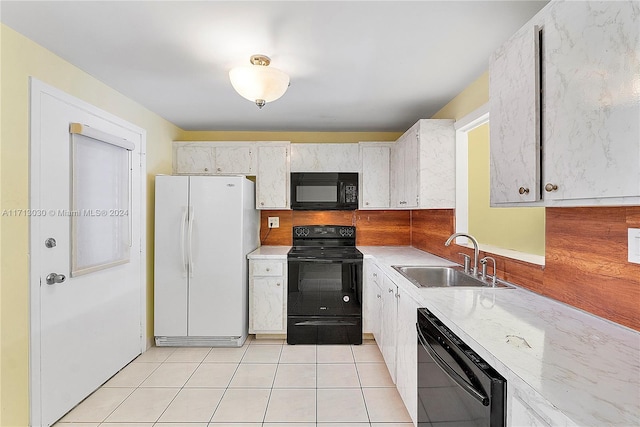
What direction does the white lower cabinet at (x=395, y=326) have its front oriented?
to the viewer's left

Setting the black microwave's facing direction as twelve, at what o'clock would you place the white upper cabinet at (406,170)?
The white upper cabinet is roughly at 10 o'clock from the black microwave.

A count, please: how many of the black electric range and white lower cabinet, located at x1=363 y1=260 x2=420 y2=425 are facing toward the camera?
1

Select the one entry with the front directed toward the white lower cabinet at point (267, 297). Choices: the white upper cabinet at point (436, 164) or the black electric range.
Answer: the white upper cabinet

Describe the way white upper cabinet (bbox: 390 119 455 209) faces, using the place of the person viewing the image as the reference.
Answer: facing to the left of the viewer

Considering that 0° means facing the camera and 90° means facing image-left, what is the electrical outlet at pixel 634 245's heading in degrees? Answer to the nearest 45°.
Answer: approximately 45°

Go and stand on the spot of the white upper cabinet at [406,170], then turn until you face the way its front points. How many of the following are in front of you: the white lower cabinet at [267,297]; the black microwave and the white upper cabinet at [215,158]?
3

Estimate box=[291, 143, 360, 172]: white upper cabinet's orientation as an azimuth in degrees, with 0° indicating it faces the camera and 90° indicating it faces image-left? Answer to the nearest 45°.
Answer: approximately 0°
